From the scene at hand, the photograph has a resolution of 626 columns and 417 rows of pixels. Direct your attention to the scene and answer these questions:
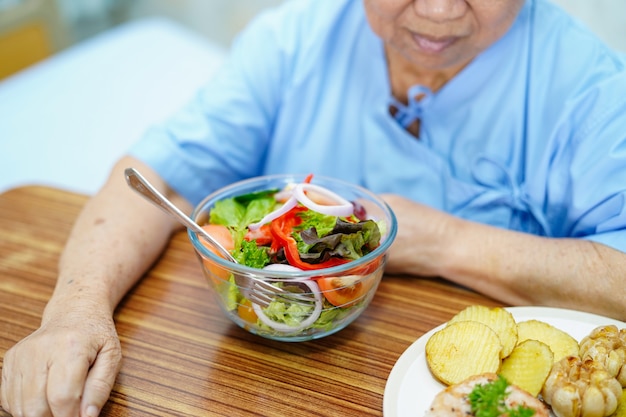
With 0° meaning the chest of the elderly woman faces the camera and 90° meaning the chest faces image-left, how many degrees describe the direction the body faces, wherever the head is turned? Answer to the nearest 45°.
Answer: approximately 0°

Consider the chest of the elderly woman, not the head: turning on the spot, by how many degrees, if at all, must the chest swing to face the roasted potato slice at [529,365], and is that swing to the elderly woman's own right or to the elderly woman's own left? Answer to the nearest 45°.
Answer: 0° — they already face it
